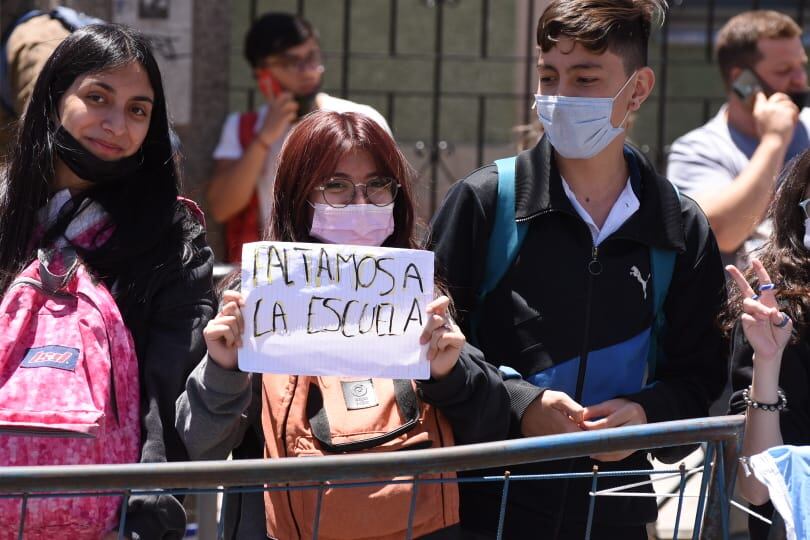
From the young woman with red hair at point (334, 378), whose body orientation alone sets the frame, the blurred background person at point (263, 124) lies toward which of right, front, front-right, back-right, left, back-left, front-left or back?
back

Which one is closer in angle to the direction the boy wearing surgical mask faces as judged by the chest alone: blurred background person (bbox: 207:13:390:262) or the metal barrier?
the metal barrier

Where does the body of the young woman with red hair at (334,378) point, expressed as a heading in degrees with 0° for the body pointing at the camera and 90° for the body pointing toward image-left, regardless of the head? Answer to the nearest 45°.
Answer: approximately 0°

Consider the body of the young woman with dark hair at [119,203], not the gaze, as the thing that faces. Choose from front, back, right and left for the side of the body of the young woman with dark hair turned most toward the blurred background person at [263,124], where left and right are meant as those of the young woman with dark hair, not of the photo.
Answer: back

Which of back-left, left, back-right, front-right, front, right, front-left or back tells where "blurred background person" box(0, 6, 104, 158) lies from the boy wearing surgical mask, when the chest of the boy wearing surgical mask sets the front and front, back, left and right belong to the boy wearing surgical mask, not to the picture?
back-right

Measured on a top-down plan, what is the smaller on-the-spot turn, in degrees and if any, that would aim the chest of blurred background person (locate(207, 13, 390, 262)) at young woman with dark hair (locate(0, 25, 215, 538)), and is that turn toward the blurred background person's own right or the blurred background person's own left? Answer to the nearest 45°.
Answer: approximately 45° to the blurred background person's own right

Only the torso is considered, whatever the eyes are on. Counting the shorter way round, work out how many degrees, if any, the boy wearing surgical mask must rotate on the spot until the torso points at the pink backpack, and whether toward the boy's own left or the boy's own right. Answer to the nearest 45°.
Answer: approximately 45° to the boy's own right
